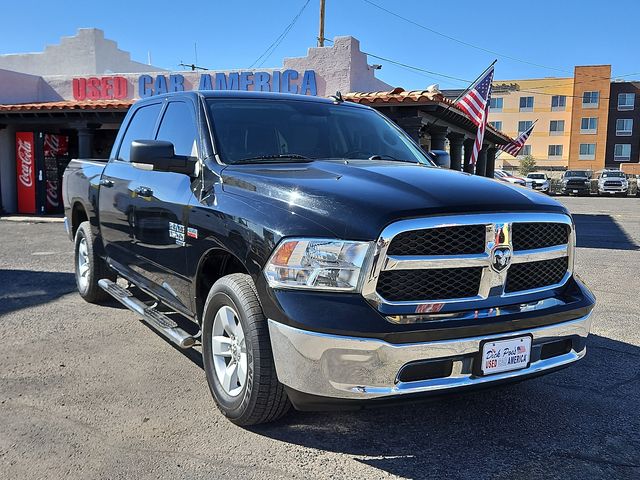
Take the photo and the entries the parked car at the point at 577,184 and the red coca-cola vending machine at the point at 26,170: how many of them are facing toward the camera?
2

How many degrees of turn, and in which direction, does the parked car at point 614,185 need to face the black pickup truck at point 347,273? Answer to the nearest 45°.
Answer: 0° — it already faces it

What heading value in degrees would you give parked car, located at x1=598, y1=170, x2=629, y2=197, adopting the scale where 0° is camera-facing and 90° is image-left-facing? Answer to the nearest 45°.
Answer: approximately 0°

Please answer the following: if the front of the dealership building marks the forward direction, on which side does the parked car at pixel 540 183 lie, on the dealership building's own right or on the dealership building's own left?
on the dealership building's own left

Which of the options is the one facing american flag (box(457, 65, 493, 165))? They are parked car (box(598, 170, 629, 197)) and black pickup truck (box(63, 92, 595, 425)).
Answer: the parked car

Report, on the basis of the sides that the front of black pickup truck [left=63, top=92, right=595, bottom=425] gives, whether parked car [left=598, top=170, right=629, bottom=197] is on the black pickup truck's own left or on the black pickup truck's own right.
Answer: on the black pickup truck's own left

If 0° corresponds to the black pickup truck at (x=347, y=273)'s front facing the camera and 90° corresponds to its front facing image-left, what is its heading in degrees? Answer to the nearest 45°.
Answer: approximately 315°

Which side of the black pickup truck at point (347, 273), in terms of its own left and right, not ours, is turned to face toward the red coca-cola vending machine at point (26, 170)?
back

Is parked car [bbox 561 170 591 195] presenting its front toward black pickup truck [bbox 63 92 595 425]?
yes

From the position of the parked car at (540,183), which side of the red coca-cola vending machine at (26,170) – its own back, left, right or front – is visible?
left

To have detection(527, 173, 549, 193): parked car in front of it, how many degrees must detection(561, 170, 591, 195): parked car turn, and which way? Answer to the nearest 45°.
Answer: approximately 90° to its right

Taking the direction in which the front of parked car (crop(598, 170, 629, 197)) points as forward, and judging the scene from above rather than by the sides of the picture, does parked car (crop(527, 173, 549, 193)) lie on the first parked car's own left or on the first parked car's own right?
on the first parked car's own right
